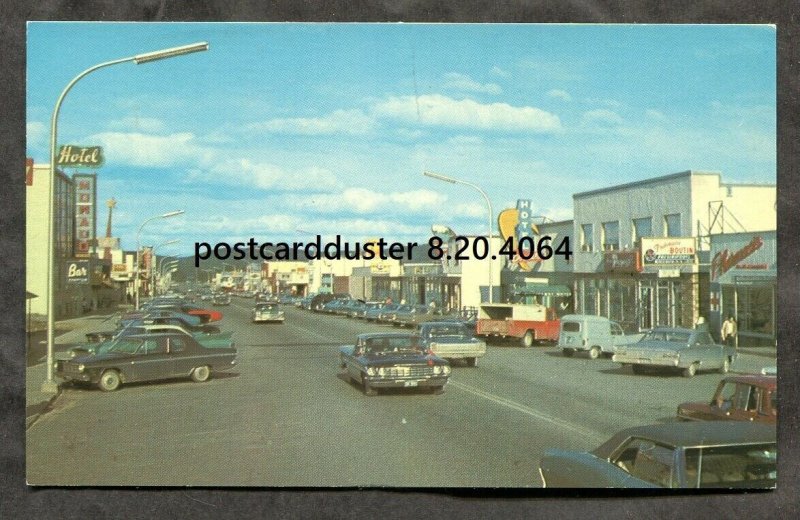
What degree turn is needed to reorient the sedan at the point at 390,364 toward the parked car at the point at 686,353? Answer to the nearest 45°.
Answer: approximately 45° to its left

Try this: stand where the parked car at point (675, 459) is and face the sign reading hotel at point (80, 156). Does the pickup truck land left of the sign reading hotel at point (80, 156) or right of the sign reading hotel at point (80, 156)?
right

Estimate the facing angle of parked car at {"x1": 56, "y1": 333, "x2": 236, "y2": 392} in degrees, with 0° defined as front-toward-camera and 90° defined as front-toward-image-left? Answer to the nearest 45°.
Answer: approximately 45°

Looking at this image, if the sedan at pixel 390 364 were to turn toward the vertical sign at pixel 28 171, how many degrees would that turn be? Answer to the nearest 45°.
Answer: approximately 135° to its right
